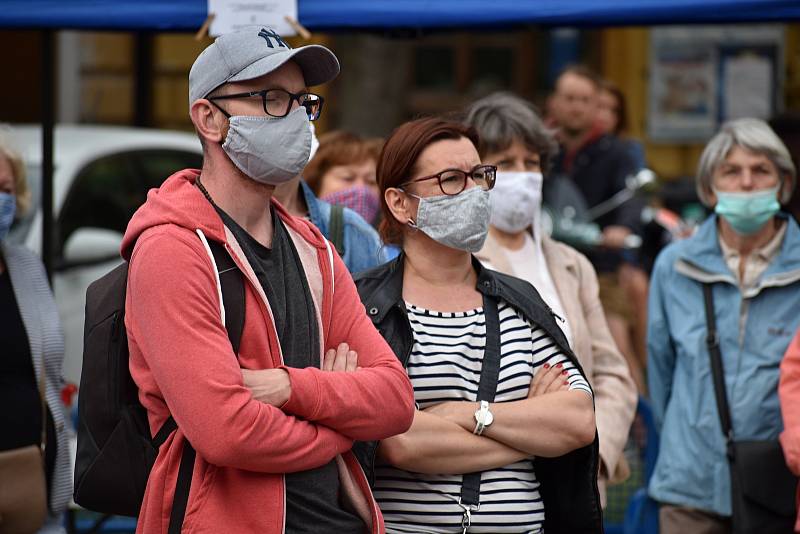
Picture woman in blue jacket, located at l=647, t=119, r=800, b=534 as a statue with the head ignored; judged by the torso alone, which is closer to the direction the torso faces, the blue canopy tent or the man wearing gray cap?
the man wearing gray cap

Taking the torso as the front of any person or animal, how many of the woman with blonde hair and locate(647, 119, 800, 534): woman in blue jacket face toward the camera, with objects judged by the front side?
2

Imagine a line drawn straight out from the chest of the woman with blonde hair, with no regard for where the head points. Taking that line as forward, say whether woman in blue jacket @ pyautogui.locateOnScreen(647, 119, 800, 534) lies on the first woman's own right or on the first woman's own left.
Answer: on the first woman's own left

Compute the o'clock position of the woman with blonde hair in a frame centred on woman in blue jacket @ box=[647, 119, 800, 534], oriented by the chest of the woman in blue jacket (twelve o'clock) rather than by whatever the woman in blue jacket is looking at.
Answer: The woman with blonde hair is roughly at 2 o'clock from the woman in blue jacket.

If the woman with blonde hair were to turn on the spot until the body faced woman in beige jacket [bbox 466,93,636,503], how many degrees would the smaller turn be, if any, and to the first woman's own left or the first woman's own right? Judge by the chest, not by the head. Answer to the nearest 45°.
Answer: approximately 90° to the first woman's own left

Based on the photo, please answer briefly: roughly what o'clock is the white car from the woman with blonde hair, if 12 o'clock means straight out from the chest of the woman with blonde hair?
The white car is roughly at 6 o'clock from the woman with blonde hair.

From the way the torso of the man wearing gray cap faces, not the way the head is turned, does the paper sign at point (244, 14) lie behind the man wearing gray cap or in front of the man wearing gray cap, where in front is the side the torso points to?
behind

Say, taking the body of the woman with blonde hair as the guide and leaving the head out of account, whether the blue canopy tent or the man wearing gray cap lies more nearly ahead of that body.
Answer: the man wearing gray cap

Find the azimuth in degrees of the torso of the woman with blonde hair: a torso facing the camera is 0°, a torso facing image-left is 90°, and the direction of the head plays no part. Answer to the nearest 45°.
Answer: approximately 0°

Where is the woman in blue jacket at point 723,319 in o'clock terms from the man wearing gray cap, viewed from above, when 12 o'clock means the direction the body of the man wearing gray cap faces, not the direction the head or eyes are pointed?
The woman in blue jacket is roughly at 9 o'clock from the man wearing gray cap.

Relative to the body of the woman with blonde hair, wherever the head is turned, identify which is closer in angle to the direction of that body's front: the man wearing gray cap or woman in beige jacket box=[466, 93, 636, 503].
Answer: the man wearing gray cap

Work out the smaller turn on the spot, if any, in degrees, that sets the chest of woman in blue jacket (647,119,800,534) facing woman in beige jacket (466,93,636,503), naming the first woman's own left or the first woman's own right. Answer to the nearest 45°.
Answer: approximately 45° to the first woman's own right

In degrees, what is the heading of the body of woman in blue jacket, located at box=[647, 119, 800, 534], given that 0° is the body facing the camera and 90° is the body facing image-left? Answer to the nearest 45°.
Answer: approximately 0°
